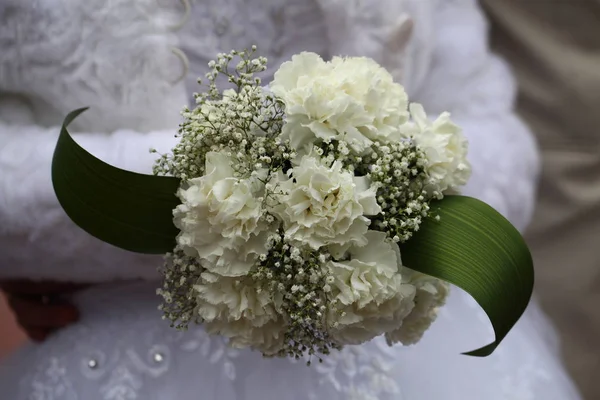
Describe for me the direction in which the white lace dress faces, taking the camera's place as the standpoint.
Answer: facing the viewer
